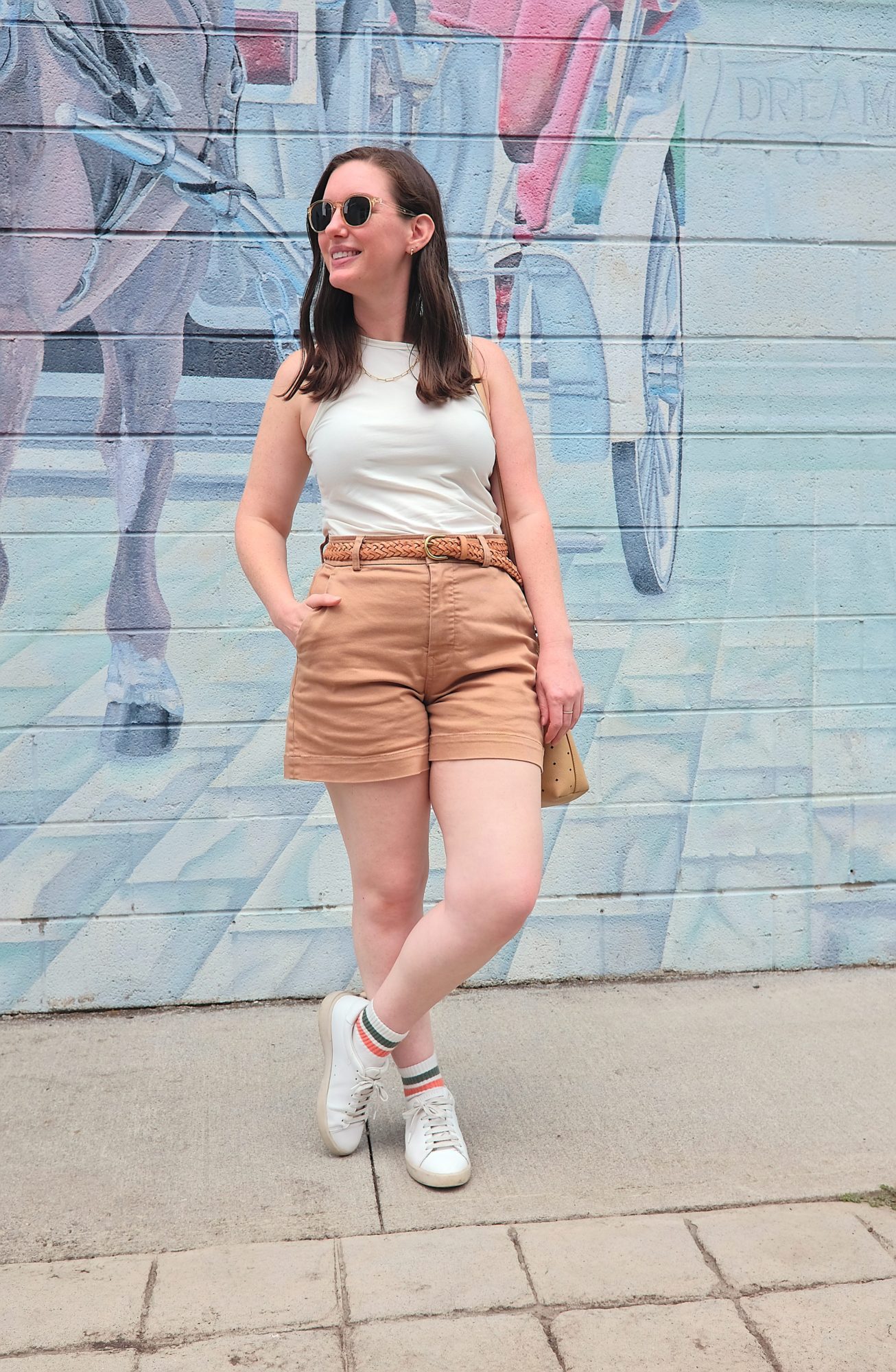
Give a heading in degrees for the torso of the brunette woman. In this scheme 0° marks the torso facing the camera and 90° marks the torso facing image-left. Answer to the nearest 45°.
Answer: approximately 0°

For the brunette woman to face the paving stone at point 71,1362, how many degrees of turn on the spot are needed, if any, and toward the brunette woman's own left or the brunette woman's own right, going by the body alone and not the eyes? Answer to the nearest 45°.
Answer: approximately 45° to the brunette woman's own right

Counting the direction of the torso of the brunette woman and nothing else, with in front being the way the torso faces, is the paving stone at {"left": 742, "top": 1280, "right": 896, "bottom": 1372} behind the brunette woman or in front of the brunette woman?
in front
